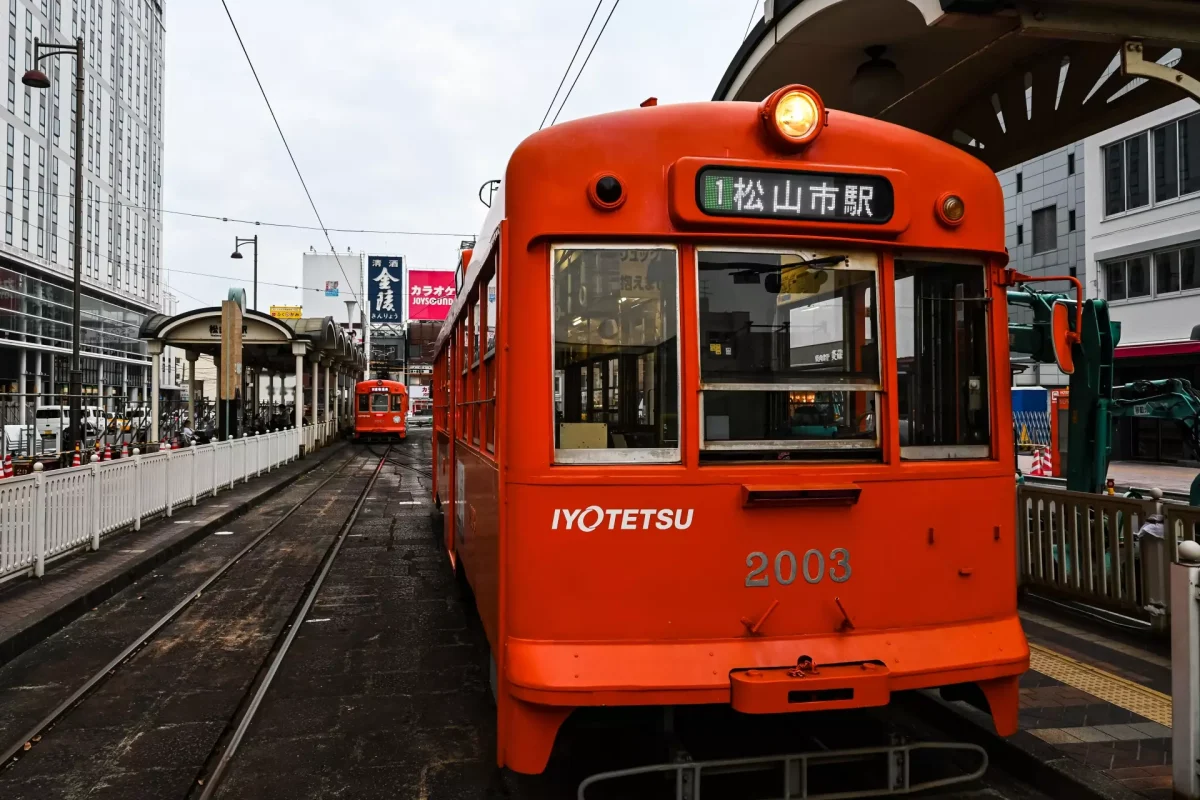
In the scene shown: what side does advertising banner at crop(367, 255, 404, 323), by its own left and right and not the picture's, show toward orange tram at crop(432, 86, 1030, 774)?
front

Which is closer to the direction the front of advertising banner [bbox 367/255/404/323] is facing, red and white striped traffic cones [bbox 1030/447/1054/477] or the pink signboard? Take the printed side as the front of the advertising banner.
the red and white striped traffic cones

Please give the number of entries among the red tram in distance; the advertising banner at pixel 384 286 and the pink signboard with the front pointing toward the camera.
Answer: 3

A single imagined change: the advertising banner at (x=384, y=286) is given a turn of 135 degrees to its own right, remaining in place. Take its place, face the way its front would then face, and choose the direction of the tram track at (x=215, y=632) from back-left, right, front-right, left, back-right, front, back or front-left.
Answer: back-left

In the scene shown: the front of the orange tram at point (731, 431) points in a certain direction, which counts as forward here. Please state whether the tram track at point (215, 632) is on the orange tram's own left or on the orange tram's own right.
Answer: on the orange tram's own right

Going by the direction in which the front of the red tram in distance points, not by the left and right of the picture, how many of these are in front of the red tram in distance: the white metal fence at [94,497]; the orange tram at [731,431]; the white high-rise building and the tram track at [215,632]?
3

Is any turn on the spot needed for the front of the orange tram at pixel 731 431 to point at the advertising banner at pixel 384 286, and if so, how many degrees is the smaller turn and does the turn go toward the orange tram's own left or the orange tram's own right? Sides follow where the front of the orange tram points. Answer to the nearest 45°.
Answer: approximately 135° to the orange tram's own right

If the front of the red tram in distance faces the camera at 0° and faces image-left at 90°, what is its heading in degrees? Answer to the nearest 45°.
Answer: approximately 0°

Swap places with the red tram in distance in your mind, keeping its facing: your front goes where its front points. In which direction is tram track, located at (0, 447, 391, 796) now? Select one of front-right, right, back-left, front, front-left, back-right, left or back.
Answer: front

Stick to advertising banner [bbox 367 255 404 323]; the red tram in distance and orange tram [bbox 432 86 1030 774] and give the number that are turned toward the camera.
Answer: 3

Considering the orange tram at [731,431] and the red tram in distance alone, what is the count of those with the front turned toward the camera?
2

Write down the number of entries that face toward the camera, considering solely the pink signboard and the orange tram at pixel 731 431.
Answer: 2
